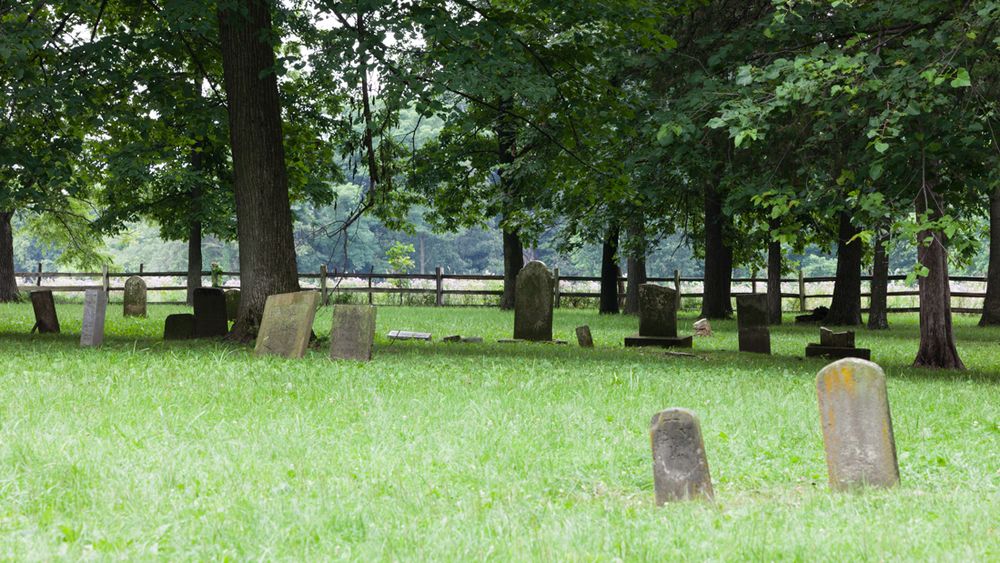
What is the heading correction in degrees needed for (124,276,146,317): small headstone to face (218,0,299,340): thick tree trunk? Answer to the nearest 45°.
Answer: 0° — it already faces it

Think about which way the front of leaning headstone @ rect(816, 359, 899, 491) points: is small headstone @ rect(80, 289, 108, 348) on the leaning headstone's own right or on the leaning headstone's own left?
on the leaning headstone's own right

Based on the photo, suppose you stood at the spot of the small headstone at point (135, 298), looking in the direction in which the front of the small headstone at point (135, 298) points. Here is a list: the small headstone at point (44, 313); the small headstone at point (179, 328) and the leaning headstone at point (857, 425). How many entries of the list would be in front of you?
3

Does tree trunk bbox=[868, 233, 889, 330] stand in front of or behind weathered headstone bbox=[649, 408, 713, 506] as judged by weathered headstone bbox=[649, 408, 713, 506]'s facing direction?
behind

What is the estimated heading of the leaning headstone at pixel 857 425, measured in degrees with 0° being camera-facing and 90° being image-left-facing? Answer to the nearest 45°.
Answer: approximately 0°

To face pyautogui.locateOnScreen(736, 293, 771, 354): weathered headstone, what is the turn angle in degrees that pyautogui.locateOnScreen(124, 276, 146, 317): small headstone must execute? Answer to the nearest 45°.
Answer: approximately 45° to its left

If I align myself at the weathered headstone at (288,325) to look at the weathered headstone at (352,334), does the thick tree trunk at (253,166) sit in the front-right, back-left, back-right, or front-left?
back-left

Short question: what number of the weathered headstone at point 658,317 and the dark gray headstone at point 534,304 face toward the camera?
2
